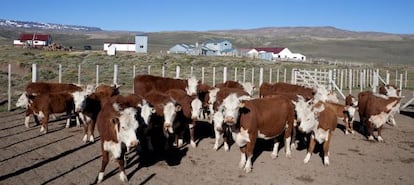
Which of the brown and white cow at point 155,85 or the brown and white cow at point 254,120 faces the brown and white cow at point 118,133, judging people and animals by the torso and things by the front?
the brown and white cow at point 254,120

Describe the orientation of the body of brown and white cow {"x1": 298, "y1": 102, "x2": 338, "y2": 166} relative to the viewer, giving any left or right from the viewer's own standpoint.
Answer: facing the viewer and to the left of the viewer

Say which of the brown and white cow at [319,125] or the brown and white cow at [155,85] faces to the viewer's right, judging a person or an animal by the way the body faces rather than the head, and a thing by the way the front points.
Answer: the brown and white cow at [155,85]

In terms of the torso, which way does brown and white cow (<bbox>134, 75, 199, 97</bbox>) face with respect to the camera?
to the viewer's right

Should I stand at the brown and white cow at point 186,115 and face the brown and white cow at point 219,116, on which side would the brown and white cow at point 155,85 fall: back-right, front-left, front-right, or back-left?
back-left

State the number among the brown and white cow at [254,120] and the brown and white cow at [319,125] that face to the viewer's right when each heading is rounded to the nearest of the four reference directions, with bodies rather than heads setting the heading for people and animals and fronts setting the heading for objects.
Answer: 0

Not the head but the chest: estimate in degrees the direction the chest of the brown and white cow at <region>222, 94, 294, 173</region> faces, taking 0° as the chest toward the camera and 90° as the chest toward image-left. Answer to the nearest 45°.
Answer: approximately 45°

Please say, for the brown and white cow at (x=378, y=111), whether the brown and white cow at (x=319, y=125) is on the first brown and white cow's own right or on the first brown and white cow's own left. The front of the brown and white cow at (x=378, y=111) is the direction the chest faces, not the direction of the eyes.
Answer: on the first brown and white cow's own right
